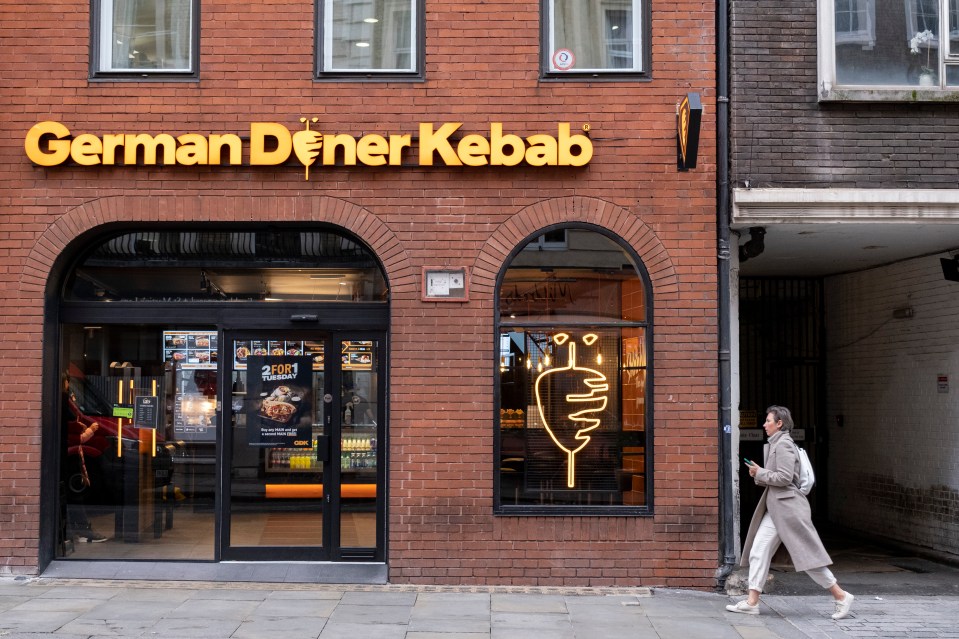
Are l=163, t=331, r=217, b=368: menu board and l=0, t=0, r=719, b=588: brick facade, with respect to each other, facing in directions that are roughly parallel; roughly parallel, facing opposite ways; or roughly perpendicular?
roughly parallel

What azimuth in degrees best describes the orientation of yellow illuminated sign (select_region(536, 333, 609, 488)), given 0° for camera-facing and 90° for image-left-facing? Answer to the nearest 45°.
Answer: approximately 0°

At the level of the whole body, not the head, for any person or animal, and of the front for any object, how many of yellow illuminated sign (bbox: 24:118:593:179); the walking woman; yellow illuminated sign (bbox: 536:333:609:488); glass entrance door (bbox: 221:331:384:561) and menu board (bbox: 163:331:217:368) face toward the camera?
4

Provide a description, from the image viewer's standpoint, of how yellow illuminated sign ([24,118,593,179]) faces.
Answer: facing the viewer

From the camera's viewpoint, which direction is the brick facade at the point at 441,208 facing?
toward the camera

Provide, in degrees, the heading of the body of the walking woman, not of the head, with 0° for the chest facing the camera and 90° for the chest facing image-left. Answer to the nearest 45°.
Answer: approximately 90°

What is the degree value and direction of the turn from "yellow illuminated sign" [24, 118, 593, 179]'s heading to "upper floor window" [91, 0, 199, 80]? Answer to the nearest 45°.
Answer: approximately 90° to its right

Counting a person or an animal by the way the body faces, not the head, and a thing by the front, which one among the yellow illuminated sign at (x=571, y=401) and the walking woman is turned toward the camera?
the yellow illuminated sign

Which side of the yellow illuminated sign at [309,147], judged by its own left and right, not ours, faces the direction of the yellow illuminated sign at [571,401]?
left

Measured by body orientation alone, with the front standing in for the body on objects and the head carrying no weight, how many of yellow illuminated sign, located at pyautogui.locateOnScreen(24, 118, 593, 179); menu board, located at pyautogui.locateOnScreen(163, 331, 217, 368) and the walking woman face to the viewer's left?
1

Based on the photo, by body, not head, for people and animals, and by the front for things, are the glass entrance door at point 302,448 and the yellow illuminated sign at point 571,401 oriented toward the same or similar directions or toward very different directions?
same or similar directions
